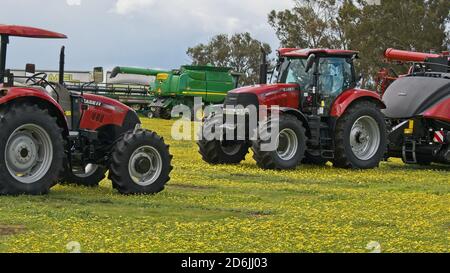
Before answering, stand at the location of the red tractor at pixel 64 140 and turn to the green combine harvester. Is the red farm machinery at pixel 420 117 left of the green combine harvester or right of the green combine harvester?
right

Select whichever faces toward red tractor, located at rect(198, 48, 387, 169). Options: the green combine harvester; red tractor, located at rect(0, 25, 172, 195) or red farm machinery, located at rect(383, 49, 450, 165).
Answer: red tractor, located at rect(0, 25, 172, 195)

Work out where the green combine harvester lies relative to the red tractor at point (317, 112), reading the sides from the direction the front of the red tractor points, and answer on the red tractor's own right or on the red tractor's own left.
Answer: on the red tractor's own right

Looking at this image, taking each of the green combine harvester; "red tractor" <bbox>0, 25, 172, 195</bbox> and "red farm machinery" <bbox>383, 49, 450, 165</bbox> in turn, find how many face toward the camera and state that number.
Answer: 0

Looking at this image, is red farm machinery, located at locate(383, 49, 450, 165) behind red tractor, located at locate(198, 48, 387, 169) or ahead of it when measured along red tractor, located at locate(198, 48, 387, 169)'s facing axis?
behind

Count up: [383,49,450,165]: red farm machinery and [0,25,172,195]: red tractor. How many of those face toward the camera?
0

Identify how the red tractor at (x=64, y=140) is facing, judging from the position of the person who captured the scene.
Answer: facing away from the viewer and to the right of the viewer

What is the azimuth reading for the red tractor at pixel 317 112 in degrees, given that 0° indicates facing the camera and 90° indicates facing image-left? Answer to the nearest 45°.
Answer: approximately 45°

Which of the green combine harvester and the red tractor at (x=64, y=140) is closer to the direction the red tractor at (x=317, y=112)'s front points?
the red tractor

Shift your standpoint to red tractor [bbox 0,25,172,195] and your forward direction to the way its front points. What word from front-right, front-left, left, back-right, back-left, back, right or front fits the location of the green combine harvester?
front-left

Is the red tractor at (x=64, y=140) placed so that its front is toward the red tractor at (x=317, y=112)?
yes
